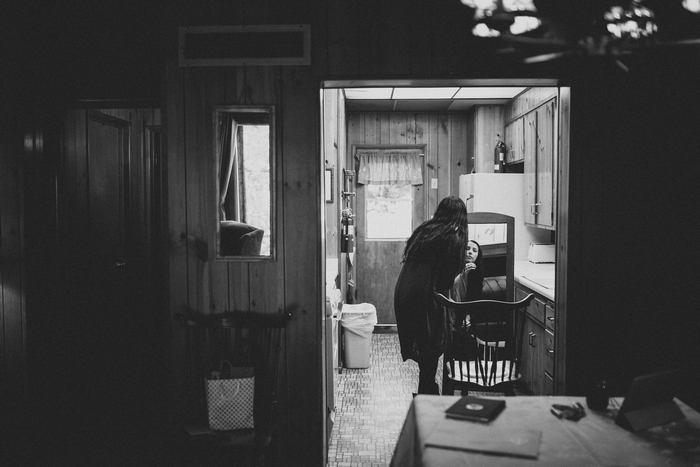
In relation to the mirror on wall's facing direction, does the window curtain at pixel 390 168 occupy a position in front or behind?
behind

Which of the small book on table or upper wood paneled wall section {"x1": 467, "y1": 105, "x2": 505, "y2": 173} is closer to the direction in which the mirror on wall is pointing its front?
the small book on table

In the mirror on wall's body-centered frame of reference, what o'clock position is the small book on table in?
The small book on table is roughly at 11 o'clock from the mirror on wall.

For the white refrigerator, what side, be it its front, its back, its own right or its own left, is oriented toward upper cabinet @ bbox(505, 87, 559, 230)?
left

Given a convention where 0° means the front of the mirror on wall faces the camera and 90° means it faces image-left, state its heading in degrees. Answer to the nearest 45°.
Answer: approximately 0°

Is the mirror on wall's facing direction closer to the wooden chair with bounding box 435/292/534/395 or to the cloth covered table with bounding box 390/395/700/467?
the cloth covered table

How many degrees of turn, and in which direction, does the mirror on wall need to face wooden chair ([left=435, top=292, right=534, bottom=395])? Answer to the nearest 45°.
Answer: approximately 90° to its left

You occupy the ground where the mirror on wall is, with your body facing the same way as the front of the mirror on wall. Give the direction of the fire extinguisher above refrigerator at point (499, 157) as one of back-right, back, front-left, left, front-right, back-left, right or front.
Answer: back-left
